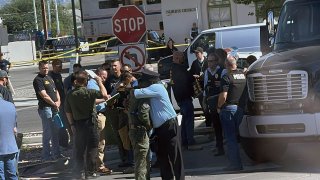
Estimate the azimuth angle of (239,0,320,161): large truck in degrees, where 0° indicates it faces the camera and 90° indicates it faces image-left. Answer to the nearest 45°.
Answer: approximately 45°

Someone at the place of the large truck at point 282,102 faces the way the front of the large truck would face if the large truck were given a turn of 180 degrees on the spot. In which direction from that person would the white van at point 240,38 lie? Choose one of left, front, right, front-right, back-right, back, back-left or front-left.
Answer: front-left

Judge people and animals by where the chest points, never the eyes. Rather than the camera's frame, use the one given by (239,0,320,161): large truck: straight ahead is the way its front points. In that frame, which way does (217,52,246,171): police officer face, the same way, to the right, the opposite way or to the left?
to the right

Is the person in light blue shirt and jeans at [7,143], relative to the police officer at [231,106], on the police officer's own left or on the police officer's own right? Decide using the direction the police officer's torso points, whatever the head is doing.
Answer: on the police officer's own left

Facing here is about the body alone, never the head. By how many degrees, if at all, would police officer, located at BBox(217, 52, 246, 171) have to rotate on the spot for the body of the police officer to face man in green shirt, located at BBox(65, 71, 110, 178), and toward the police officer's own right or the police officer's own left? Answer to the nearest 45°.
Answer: approximately 45° to the police officer's own left

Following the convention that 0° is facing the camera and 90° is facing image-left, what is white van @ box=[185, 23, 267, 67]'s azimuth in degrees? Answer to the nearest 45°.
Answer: approximately 90°

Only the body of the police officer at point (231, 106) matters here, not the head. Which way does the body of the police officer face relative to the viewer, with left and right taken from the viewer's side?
facing away from the viewer and to the left of the viewer

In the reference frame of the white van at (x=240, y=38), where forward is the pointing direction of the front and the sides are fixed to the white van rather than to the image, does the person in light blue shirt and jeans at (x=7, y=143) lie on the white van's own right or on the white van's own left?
on the white van's own left

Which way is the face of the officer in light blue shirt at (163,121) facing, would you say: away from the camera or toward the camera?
away from the camera

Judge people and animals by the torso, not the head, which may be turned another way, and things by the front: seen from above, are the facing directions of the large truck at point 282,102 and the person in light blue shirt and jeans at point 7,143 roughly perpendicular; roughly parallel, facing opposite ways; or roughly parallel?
roughly parallel, facing opposite ways
